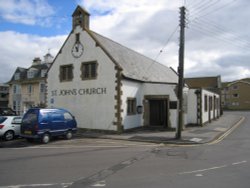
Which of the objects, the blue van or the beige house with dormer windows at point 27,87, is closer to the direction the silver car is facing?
the beige house with dormer windows
